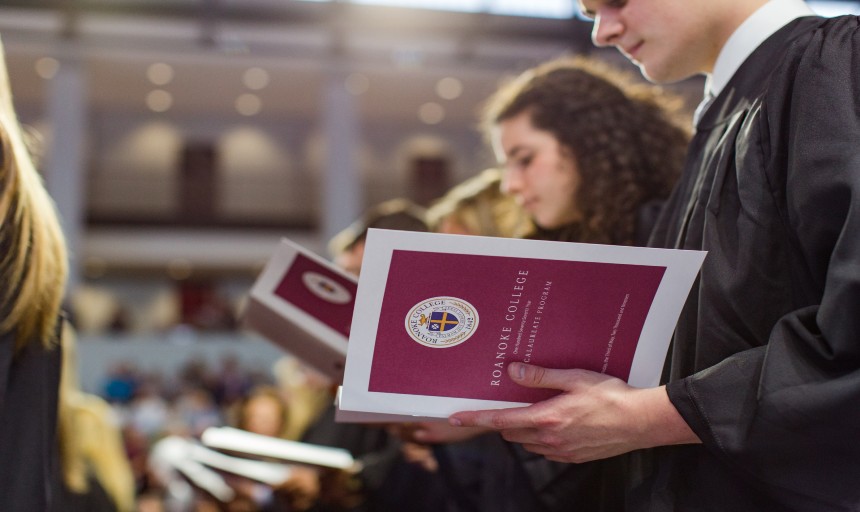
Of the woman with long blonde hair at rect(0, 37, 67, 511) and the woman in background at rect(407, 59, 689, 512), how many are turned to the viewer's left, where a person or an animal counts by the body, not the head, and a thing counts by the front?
2

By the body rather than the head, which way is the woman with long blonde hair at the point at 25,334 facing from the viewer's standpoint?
to the viewer's left

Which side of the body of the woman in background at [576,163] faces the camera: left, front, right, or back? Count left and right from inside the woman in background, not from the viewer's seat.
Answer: left

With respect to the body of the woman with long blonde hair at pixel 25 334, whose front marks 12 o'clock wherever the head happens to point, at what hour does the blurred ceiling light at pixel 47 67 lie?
The blurred ceiling light is roughly at 3 o'clock from the woman with long blonde hair.

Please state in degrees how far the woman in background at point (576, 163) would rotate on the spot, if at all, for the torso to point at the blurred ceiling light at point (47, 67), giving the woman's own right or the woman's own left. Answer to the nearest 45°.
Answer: approximately 45° to the woman's own right
